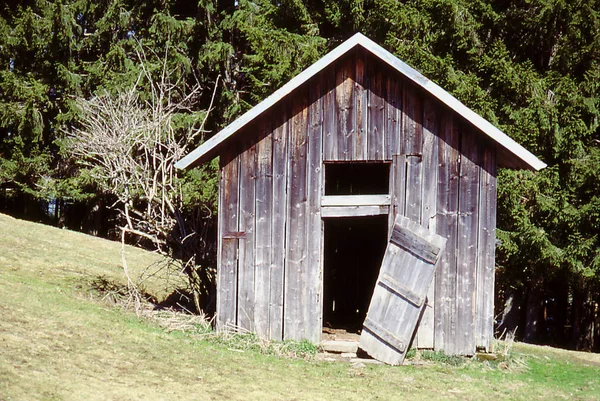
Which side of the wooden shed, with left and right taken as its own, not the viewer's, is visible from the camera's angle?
front
